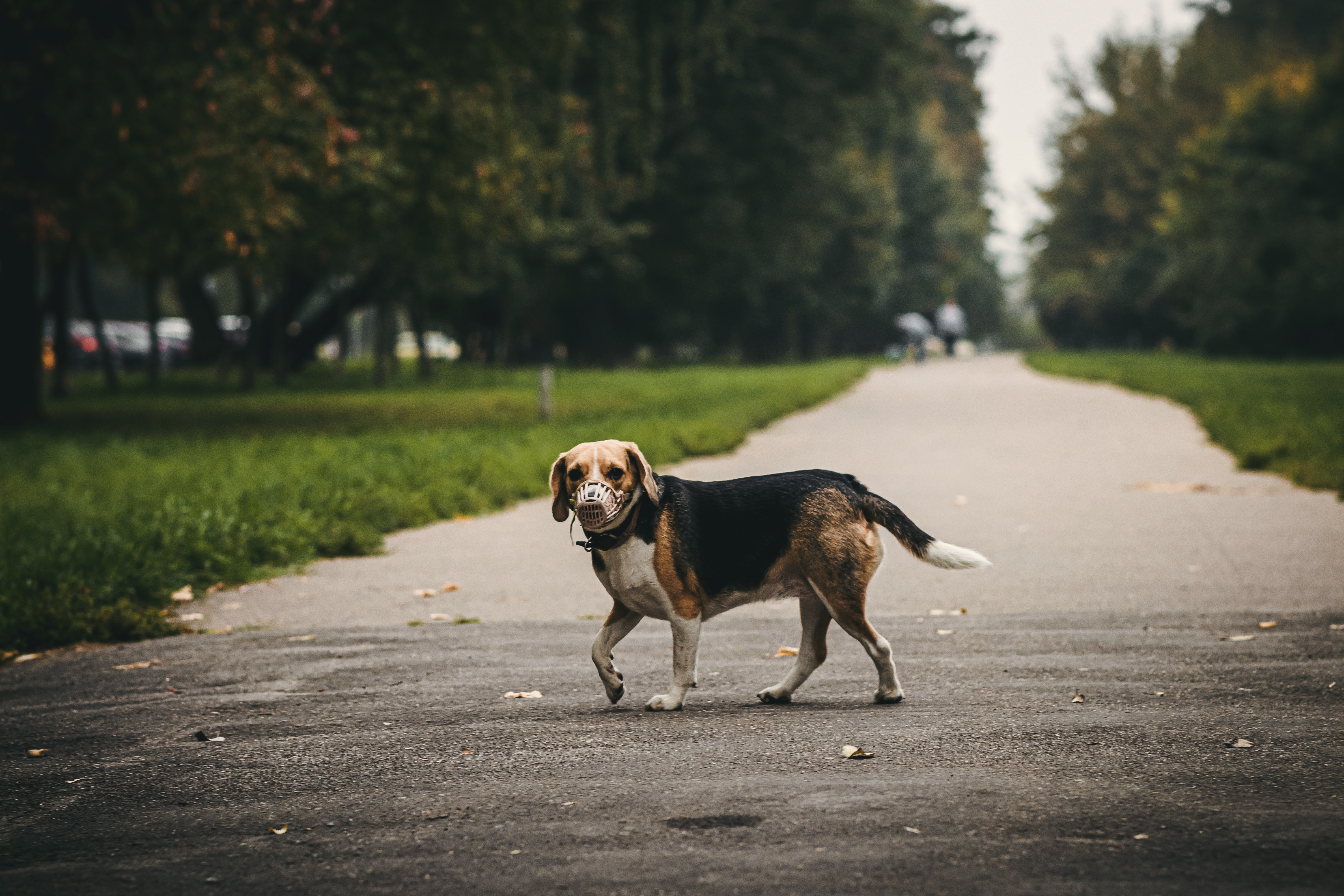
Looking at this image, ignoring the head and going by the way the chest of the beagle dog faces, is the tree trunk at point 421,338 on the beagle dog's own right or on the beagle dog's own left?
on the beagle dog's own right

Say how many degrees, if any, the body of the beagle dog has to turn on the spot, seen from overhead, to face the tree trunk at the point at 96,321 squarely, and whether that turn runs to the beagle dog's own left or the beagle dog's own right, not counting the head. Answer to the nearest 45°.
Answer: approximately 45° to the beagle dog's own right

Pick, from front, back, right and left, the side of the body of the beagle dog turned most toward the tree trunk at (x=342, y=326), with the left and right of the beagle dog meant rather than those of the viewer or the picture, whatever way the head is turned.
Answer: right

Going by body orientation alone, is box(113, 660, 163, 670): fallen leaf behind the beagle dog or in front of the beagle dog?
in front

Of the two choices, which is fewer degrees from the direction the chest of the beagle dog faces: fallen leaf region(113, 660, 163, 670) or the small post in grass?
the fallen leaf

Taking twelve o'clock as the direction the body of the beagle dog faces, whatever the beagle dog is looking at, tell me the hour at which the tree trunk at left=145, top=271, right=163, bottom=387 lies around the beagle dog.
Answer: The tree trunk is roughly at 2 o'clock from the beagle dog.

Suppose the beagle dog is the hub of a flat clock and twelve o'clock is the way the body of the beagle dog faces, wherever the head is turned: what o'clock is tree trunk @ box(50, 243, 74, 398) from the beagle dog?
The tree trunk is roughly at 2 o'clock from the beagle dog.

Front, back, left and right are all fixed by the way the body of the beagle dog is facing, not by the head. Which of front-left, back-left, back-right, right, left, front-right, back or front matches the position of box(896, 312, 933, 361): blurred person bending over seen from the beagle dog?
right

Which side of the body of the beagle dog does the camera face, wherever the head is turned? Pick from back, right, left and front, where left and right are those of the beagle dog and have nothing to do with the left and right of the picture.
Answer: left
